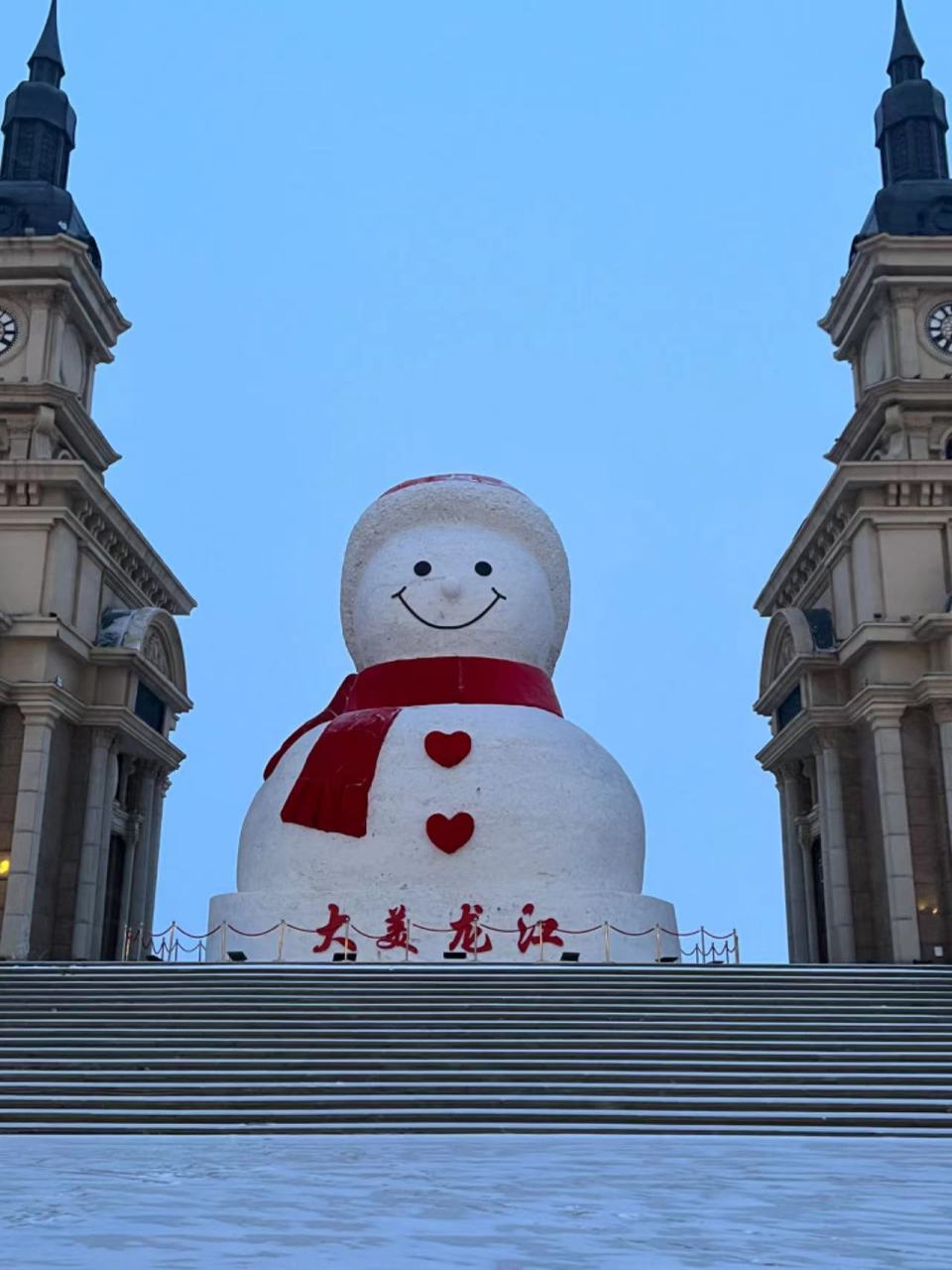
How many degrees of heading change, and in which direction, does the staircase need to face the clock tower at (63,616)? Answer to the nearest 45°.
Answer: approximately 135° to its right

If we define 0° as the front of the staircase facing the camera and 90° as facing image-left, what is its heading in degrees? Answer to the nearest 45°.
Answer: approximately 0°

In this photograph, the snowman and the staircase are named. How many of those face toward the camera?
2

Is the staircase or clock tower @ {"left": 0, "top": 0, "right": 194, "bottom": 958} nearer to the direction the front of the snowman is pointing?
the staircase

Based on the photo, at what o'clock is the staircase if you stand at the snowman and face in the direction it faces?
The staircase is roughly at 12 o'clock from the snowman.

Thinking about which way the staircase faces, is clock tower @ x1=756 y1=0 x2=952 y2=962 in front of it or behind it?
behind

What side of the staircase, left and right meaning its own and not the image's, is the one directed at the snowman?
back
